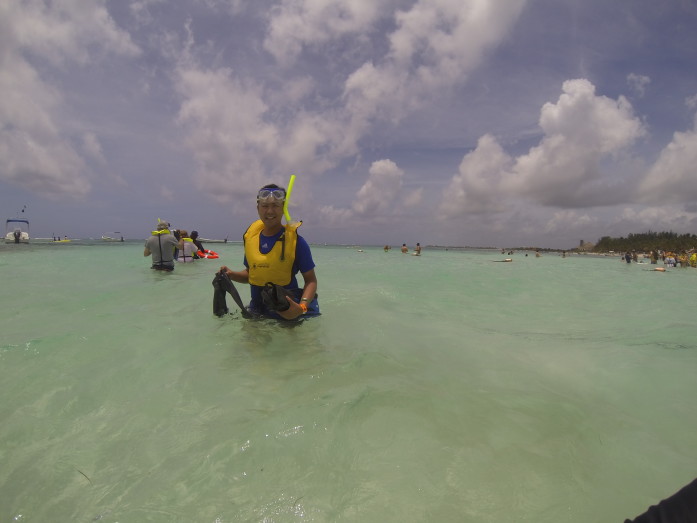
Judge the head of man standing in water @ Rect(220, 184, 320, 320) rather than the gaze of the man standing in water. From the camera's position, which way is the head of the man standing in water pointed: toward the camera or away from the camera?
toward the camera

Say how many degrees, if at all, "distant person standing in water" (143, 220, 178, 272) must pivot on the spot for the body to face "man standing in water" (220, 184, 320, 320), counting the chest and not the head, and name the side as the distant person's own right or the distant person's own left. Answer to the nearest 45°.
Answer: approximately 180°

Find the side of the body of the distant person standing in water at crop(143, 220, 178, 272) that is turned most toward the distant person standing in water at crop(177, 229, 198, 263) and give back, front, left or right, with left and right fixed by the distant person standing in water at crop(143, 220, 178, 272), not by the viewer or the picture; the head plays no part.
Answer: front

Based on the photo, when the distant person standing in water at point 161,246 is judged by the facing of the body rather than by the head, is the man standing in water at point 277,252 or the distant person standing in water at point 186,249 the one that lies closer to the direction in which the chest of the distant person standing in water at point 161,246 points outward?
the distant person standing in water

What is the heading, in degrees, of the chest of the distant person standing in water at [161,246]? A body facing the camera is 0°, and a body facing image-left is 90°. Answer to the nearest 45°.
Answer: approximately 180°
